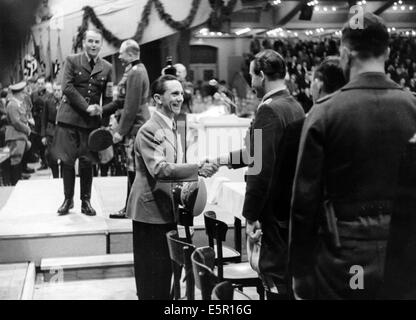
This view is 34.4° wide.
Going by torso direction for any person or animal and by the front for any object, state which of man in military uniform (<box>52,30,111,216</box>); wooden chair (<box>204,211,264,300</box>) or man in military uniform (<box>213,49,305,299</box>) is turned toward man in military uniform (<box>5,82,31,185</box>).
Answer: man in military uniform (<box>213,49,305,299</box>)

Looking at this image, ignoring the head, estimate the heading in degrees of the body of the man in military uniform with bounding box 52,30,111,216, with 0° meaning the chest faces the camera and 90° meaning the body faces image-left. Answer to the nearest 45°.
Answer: approximately 315°

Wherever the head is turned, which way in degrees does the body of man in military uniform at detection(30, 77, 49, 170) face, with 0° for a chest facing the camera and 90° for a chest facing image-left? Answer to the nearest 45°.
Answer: approximately 0°

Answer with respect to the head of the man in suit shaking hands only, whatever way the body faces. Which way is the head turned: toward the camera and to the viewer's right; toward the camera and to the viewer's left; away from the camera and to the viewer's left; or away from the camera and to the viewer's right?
toward the camera and to the viewer's right

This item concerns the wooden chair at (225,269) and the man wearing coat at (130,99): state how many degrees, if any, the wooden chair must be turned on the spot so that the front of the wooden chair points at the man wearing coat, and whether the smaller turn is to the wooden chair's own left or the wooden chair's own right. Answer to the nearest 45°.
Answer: approximately 90° to the wooden chair's own left

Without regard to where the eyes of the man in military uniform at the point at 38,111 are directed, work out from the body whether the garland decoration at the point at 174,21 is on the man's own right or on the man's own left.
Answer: on the man's own left

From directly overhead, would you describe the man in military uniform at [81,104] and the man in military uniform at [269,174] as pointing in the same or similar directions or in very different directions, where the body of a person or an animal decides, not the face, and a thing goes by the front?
very different directions

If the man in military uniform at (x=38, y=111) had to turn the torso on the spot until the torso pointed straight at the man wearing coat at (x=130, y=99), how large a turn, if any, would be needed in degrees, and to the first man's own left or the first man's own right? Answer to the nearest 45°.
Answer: approximately 45° to the first man's own left

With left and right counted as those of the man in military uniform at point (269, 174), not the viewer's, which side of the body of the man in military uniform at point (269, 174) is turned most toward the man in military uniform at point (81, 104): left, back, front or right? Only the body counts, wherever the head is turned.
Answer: front

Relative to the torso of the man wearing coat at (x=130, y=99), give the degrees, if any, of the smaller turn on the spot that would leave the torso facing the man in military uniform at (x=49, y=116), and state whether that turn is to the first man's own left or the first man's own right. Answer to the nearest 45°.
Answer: approximately 45° to the first man's own right
